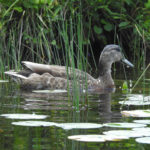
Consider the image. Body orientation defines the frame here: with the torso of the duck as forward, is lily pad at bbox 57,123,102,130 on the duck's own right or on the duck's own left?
on the duck's own right

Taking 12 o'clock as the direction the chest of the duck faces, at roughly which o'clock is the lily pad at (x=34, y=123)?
The lily pad is roughly at 3 o'clock from the duck.

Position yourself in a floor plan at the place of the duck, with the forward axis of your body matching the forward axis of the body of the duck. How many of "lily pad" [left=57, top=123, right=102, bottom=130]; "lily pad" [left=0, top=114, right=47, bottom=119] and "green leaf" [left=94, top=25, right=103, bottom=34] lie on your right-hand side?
2

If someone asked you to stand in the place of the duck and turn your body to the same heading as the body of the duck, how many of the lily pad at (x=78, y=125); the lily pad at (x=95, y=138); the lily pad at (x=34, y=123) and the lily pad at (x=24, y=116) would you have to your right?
4

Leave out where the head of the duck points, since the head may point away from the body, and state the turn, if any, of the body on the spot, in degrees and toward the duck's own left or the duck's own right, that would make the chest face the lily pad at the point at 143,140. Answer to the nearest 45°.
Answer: approximately 90° to the duck's own right

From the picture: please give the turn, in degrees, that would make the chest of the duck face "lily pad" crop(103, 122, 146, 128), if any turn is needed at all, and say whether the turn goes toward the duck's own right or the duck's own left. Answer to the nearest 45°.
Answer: approximately 90° to the duck's own right

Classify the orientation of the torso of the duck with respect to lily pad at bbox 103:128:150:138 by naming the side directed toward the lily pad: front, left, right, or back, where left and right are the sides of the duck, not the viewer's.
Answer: right

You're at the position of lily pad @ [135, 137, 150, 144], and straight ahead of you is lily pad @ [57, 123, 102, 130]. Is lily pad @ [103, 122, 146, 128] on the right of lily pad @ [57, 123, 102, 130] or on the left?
right

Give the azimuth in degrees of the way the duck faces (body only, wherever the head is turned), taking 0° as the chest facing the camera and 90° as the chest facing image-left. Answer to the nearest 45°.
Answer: approximately 270°
